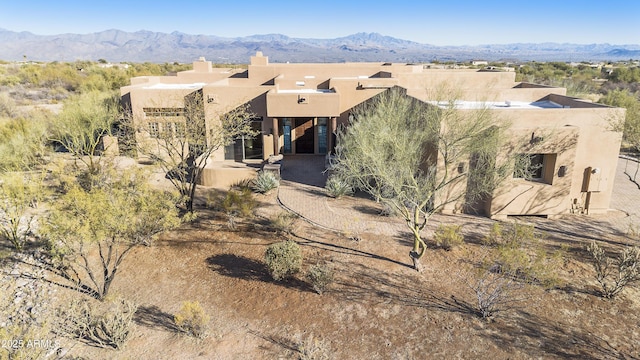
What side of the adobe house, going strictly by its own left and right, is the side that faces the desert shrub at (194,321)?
front

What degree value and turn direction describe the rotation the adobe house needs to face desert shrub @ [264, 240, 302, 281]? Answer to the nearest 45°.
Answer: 0° — it already faces it

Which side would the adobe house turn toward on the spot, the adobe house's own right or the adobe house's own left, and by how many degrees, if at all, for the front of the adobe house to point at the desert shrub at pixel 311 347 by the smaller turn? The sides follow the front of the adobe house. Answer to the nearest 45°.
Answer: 0° — it already faces it

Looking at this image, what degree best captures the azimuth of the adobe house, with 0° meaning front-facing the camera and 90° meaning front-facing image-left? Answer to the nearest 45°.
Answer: approximately 0°

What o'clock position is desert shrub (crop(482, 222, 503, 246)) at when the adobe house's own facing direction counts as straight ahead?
The desert shrub is roughly at 11 o'clock from the adobe house.

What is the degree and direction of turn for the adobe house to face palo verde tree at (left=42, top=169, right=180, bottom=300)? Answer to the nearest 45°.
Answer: approximately 45° to its right

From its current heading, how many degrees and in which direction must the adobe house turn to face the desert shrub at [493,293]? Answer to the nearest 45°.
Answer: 0° — it already faces it

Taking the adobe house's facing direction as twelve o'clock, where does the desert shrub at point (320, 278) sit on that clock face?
The desert shrub is roughly at 12 o'clock from the adobe house.

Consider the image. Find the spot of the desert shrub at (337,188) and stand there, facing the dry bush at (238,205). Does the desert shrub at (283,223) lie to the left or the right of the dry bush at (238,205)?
left

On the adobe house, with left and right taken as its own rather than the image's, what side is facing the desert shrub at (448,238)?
front

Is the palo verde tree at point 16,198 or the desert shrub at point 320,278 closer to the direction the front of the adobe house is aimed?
the desert shrub

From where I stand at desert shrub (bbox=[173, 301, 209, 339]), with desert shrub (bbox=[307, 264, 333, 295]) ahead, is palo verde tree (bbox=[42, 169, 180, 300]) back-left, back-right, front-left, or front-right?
back-left
